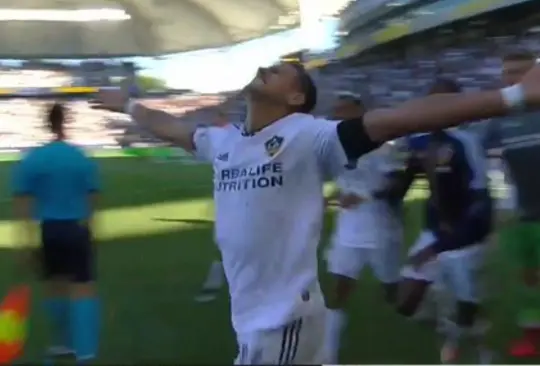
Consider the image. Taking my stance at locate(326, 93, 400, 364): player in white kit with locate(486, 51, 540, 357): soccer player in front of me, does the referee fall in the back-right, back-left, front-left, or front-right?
back-right

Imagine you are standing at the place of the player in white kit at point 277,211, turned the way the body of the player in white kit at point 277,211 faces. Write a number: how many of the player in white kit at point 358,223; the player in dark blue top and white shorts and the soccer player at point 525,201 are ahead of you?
0

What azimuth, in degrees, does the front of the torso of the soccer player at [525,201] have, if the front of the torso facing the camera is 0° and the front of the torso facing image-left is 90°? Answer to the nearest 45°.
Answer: approximately 45°

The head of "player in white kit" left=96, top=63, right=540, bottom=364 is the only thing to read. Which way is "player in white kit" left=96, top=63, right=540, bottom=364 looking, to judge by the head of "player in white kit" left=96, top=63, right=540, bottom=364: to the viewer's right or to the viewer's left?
to the viewer's left

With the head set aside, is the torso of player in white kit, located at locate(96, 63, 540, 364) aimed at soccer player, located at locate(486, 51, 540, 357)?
no

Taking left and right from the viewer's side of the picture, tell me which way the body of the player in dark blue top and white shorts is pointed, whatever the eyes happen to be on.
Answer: facing the viewer and to the left of the viewer

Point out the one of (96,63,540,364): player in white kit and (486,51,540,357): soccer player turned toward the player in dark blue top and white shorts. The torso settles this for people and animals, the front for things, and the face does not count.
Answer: the soccer player

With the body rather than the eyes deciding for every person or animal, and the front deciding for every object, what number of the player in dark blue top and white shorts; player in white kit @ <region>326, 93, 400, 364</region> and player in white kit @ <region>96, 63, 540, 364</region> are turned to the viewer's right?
0

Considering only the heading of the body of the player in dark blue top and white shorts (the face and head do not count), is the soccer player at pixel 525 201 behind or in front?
behind

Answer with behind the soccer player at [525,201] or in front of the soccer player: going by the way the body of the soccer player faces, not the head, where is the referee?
in front

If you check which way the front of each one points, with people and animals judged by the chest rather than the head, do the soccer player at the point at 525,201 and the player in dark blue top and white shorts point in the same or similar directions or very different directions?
same or similar directions

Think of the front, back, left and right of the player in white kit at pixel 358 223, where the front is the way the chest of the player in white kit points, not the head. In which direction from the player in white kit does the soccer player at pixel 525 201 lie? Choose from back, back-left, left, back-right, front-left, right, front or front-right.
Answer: back-left
